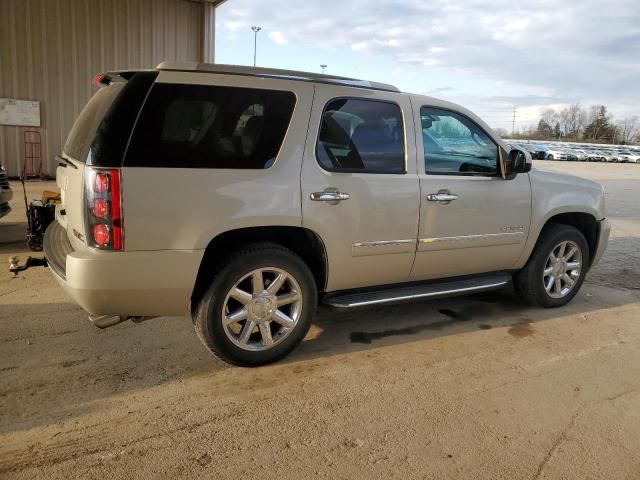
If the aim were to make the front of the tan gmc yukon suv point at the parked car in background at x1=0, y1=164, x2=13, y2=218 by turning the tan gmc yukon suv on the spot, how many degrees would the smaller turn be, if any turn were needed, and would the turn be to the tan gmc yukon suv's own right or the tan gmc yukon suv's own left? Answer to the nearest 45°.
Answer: approximately 90° to the tan gmc yukon suv's own left

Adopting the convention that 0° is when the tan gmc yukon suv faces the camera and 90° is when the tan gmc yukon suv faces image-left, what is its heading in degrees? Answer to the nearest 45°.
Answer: approximately 225°
